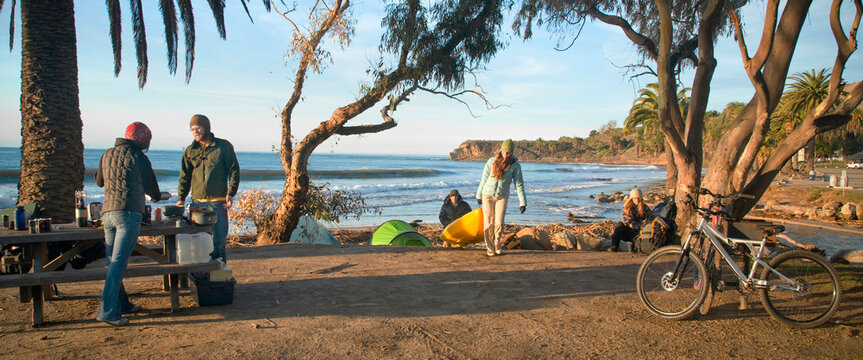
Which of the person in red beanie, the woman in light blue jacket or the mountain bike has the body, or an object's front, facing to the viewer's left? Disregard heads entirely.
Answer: the mountain bike

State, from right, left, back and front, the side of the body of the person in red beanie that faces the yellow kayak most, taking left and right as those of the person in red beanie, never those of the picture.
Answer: front

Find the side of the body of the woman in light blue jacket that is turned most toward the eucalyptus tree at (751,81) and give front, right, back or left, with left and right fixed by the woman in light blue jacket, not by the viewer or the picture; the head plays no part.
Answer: left

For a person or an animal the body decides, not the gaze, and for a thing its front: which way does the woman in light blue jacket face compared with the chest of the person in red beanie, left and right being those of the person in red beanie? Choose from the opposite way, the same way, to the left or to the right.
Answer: the opposite way

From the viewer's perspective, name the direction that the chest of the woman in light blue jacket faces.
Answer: toward the camera

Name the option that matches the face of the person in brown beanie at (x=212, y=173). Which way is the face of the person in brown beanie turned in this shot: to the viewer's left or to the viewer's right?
to the viewer's left

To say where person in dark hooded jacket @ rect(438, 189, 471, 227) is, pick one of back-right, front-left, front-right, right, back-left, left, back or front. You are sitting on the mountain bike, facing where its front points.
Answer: front-right

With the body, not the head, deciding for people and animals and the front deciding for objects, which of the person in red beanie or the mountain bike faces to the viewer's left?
the mountain bike

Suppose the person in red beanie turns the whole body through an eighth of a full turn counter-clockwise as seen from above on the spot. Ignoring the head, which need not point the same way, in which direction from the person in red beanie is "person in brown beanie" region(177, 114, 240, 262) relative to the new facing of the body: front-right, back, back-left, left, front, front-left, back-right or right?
front-right

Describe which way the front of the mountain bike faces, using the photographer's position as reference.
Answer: facing to the left of the viewer

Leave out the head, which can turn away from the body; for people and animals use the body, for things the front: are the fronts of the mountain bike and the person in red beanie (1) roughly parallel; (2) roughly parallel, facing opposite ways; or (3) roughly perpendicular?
roughly perpendicular

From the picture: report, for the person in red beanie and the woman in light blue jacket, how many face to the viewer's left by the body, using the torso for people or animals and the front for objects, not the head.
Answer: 0

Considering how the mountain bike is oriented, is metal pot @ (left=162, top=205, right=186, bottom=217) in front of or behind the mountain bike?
in front

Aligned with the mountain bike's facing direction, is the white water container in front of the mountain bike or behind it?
in front

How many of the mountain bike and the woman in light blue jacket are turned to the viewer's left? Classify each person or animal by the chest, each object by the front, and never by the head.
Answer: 1

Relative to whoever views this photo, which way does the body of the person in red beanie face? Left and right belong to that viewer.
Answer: facing away from the viewer and to the right of the viewer

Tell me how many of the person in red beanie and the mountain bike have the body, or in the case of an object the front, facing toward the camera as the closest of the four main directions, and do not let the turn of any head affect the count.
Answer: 0
